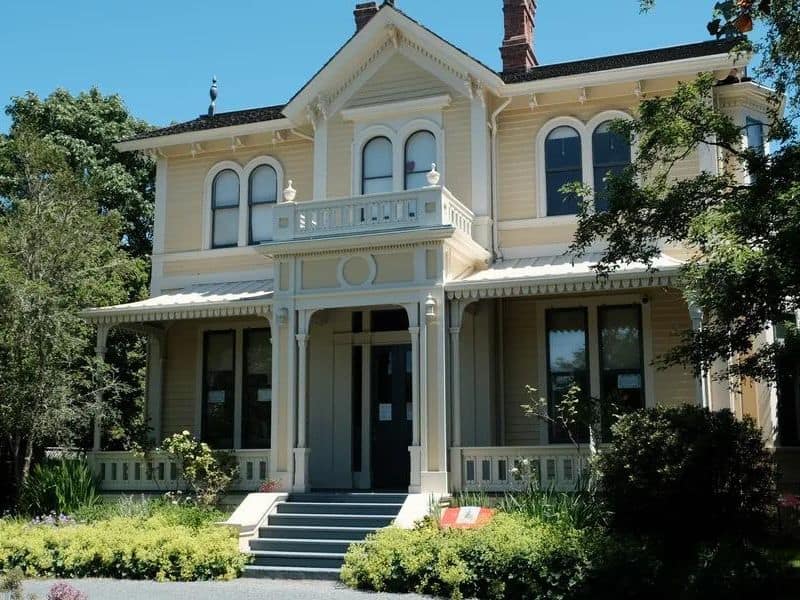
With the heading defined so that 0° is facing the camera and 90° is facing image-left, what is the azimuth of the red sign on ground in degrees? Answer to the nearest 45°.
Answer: approximately 0°

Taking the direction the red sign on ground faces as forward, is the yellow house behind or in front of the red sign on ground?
behind

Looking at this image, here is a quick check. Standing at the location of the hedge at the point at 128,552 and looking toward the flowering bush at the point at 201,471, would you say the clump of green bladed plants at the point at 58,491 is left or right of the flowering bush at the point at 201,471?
left

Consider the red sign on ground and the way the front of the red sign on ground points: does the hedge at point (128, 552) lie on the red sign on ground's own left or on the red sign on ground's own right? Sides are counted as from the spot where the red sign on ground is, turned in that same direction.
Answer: on the red sign on ground's own right

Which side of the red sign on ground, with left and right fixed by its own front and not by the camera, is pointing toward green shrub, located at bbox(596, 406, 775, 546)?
left

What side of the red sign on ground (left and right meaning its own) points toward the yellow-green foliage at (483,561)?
front

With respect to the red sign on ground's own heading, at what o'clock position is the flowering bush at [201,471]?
The flowering bush is roughly at 4 o'clock from the red sign on ground.
